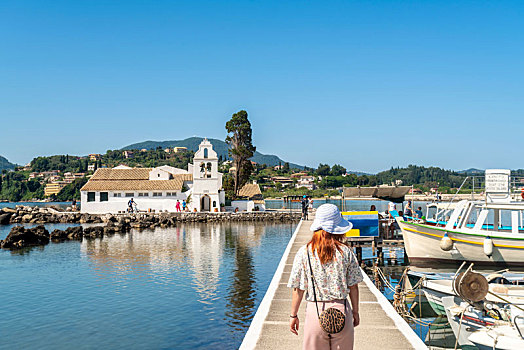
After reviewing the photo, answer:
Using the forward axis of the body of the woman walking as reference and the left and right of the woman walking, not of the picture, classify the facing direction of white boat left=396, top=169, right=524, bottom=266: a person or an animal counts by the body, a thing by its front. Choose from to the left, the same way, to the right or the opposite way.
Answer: to the left

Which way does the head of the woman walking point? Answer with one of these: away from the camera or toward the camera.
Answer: away from the camera

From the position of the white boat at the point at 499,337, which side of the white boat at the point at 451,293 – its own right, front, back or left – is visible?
left

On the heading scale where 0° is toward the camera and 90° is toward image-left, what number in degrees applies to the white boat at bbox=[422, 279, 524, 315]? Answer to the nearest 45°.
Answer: approximately 90°

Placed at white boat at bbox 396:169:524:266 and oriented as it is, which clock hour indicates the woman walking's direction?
The woman walking is roughly at 9 o'clock from the white boat.

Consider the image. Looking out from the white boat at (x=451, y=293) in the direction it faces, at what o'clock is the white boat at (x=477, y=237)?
the white boat at (x=477, y=237) is roughly at 3 o'clock from the white boat at (x=451, y=293).

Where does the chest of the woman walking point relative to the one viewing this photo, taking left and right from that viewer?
facing away from the viewer

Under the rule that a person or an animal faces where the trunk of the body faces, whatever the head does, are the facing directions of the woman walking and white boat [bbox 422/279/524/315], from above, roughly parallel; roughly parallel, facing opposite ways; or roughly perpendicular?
roughly perpendicular

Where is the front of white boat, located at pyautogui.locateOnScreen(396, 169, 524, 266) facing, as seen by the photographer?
facing to the left of the viewer

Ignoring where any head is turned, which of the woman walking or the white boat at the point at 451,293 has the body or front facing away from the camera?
the woman walking

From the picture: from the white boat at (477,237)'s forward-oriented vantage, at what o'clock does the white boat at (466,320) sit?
the white boat at (466,320) is roughly at 9 o'clock from the white boat at (477,237).

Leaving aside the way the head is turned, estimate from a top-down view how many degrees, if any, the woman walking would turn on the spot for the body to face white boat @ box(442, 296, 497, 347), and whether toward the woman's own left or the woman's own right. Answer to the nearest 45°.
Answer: approximately 45° to the woman's own right
